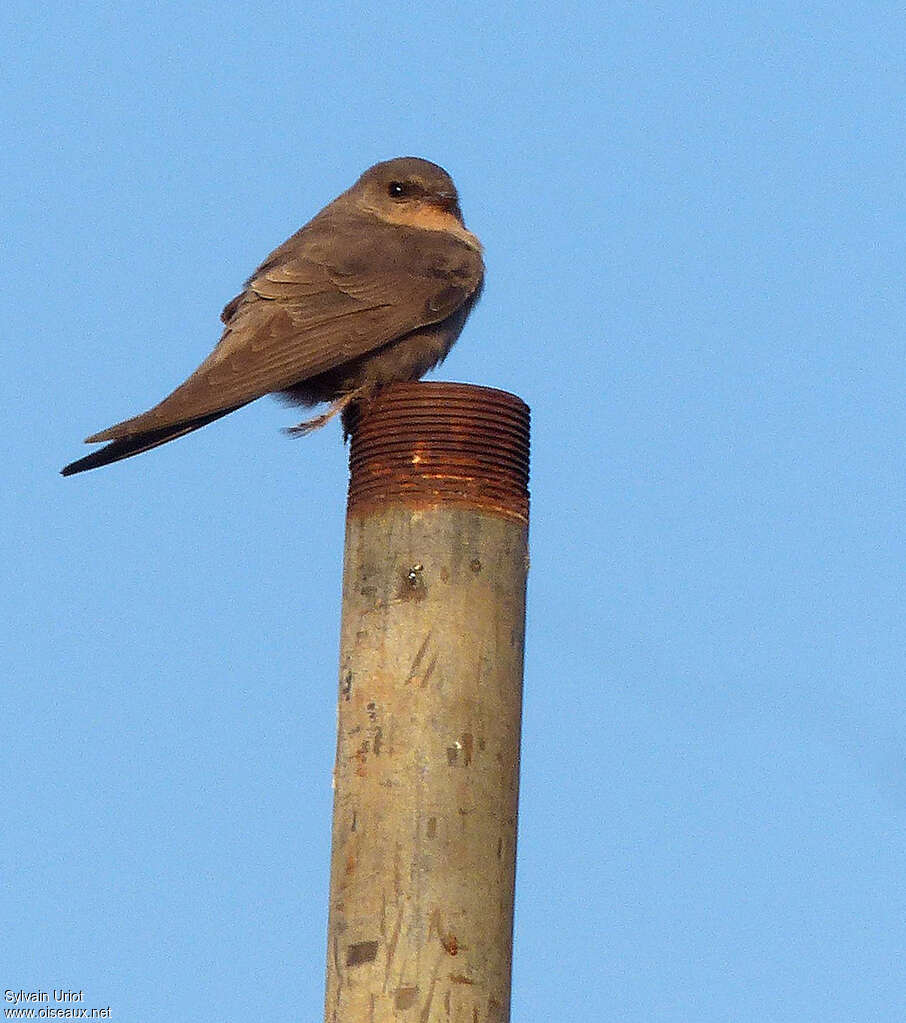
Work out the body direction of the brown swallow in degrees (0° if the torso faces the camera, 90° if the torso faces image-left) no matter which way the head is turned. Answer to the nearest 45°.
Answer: approximately 270°
